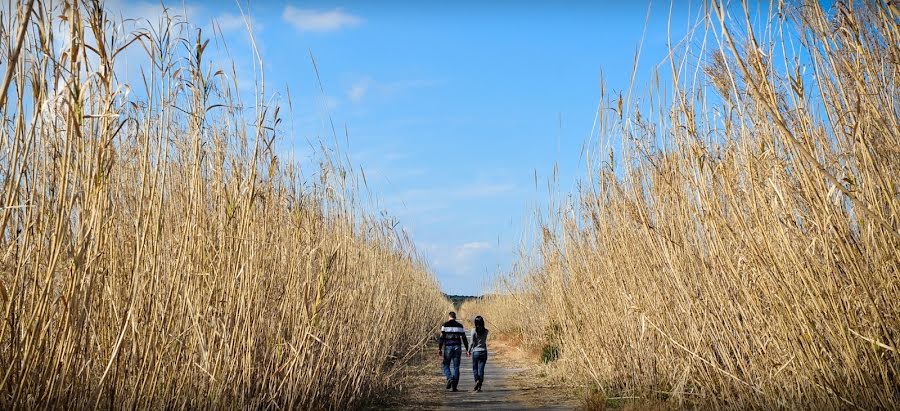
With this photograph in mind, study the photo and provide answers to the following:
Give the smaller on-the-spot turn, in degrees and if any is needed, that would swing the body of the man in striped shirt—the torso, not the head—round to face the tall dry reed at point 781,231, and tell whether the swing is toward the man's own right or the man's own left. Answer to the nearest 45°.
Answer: approximately 180°

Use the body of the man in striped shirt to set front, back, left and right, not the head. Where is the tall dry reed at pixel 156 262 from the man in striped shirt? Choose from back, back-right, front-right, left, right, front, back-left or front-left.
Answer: back

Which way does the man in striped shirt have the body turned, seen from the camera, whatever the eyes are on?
away from the camera
